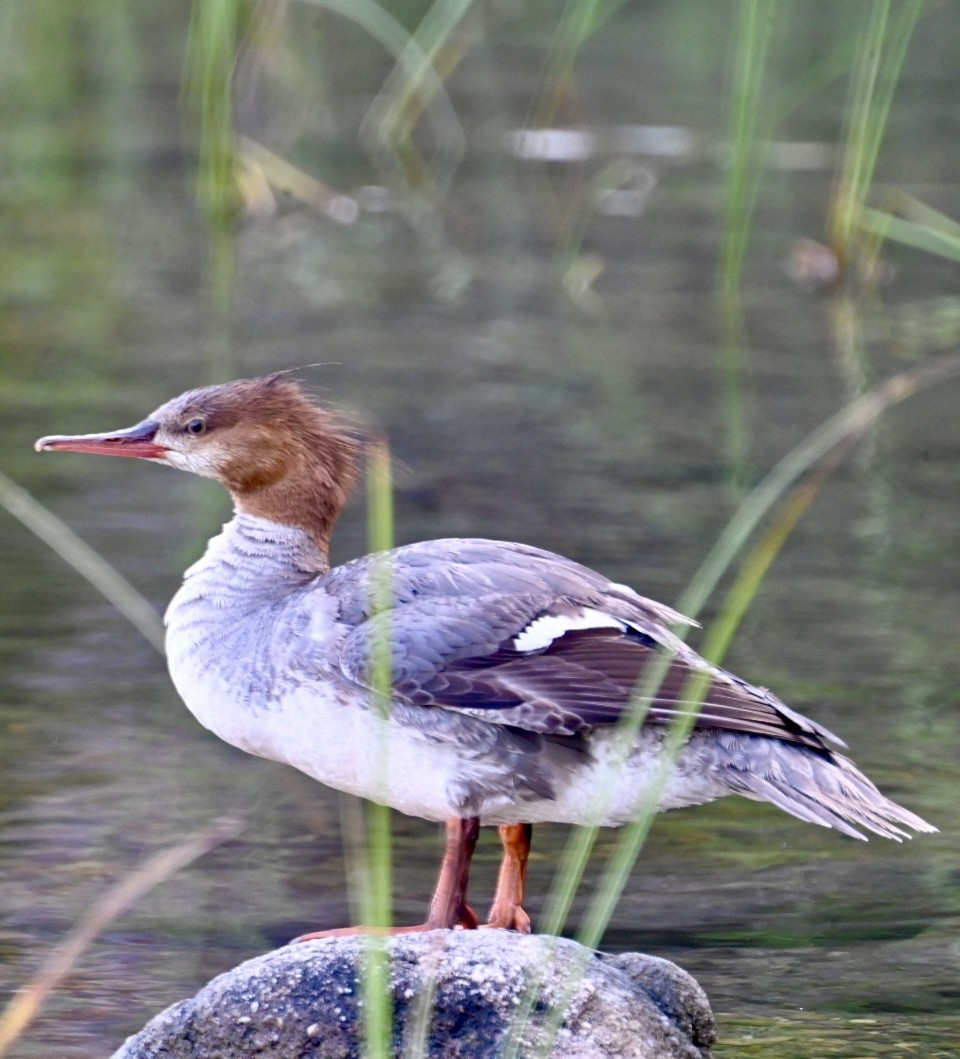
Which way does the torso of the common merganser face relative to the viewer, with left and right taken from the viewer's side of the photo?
facing to the left of the viewer
